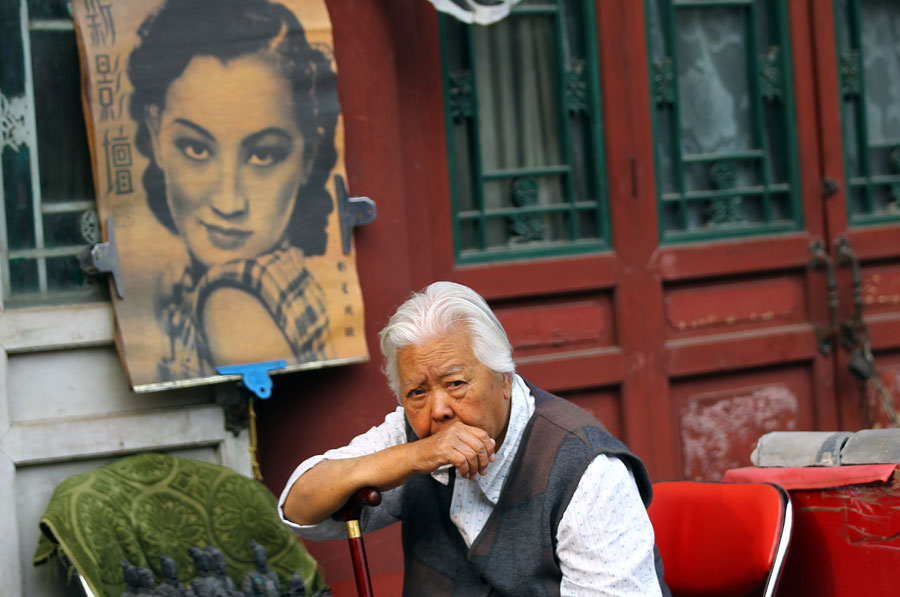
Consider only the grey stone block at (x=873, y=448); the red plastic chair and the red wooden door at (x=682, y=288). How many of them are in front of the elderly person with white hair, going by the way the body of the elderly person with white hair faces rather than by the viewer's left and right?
0

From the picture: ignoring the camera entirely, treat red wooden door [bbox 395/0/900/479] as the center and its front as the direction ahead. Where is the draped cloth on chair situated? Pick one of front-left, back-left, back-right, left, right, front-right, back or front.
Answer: front-right

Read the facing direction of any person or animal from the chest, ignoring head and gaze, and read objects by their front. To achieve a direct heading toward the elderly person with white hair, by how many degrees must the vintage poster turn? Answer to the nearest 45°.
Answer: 0° — it already faces them

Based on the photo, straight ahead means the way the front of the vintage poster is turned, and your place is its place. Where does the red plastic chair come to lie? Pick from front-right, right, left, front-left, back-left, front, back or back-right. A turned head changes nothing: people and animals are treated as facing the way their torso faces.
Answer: front-left

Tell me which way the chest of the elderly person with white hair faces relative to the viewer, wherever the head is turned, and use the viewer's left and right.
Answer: facing the viewer and to the left of the viewer

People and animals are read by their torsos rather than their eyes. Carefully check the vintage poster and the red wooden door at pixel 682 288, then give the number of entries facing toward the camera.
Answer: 2

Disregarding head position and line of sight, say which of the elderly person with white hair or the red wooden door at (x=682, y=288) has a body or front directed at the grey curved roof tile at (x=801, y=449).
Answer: the red wooden door

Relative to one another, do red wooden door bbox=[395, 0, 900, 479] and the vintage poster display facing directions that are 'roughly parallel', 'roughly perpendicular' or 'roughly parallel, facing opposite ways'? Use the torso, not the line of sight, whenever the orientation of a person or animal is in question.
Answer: roughly parallel

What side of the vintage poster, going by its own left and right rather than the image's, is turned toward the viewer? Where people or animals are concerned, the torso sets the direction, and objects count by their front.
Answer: front

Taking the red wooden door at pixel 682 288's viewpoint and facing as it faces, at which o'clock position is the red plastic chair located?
The red plastic chair is roughly at 12 o'clock from the red wooden door.

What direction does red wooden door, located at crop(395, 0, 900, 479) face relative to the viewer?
toward the camera

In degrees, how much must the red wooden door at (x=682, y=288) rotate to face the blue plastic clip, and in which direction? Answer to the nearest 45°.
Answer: approximately 45° to its right

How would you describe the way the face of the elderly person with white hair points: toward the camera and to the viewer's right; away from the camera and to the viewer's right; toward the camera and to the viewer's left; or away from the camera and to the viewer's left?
toward the camera and to the viewer's left

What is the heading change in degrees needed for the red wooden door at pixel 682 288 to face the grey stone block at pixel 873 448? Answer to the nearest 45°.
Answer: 0° — it already faces it

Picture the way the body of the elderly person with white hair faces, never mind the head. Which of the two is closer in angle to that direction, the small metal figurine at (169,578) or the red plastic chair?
the small metal figurine

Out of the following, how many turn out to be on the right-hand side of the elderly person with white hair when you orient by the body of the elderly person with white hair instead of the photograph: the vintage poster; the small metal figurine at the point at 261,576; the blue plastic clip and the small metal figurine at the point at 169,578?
4
